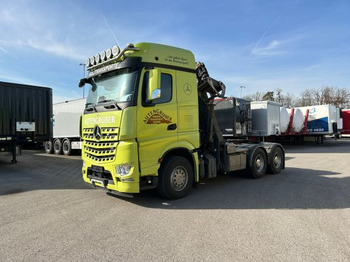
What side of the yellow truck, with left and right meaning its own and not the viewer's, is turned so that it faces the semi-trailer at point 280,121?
back

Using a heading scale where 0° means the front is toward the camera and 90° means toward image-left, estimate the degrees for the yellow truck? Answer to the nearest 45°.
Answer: approximately 45°

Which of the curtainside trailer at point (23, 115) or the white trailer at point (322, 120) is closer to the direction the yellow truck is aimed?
the curtainside trailer

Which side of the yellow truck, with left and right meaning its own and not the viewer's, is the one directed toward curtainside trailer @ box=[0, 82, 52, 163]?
right

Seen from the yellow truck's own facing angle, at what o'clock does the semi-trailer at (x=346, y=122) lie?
The semi-trailer is roughly at 6 o'clock from the yellow truck.

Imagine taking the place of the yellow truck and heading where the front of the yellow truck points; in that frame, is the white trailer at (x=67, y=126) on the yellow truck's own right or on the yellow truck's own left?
on the yellow truck's own right

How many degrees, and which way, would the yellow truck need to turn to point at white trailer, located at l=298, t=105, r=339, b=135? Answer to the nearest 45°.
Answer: approximately 180°

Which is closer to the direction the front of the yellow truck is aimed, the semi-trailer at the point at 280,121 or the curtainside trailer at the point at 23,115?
the curtainside trailer
